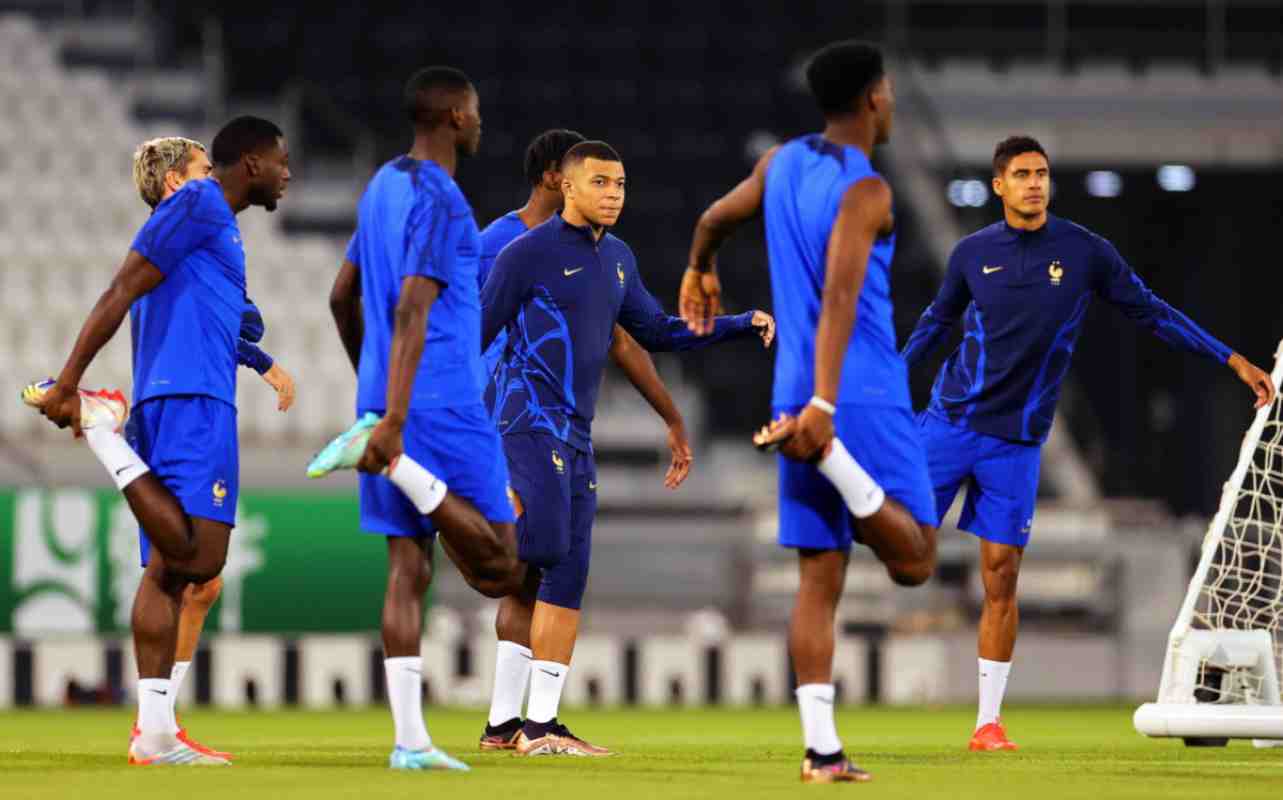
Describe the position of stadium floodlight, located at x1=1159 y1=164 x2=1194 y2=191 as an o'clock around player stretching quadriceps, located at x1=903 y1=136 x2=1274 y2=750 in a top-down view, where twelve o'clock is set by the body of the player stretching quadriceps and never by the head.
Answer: The stadium floodlight is roughly at 6 o'clock from the player stretching quadriceps.

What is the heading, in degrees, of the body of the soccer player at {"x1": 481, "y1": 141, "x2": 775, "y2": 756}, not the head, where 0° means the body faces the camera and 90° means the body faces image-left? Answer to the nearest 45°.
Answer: approximately 315°

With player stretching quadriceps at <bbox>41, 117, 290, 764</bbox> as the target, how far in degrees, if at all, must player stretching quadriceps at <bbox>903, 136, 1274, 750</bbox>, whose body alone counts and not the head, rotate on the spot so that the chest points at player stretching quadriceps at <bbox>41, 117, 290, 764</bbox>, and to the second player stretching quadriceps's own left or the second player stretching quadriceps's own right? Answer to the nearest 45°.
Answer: approximately 45° to the second player stretching quadriceps's own right

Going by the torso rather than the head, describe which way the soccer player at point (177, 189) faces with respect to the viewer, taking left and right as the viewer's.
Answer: facing to the right of the viewer

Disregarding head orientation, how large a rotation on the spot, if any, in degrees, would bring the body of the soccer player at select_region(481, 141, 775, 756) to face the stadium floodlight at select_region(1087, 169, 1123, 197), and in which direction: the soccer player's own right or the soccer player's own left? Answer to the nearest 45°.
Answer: approximately 135° to the soccer player's own left

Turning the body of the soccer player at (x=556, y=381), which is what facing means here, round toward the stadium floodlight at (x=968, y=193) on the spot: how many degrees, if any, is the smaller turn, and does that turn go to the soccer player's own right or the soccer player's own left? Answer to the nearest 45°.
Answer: approximately 135° to the soccer player's own left

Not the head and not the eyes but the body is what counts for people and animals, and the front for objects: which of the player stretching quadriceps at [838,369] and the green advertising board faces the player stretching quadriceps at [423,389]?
the green advertising board

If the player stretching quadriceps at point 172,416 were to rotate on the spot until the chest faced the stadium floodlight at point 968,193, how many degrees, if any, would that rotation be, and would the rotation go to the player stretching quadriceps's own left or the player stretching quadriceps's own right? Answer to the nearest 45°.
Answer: approximately 45° to the player stretching quadriceps's own left

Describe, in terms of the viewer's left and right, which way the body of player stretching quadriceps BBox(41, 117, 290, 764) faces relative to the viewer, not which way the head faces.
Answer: facing to the right of the viewer

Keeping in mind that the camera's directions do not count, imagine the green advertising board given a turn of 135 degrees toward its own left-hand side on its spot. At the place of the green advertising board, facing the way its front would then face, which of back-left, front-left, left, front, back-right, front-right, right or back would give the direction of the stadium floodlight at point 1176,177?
front
